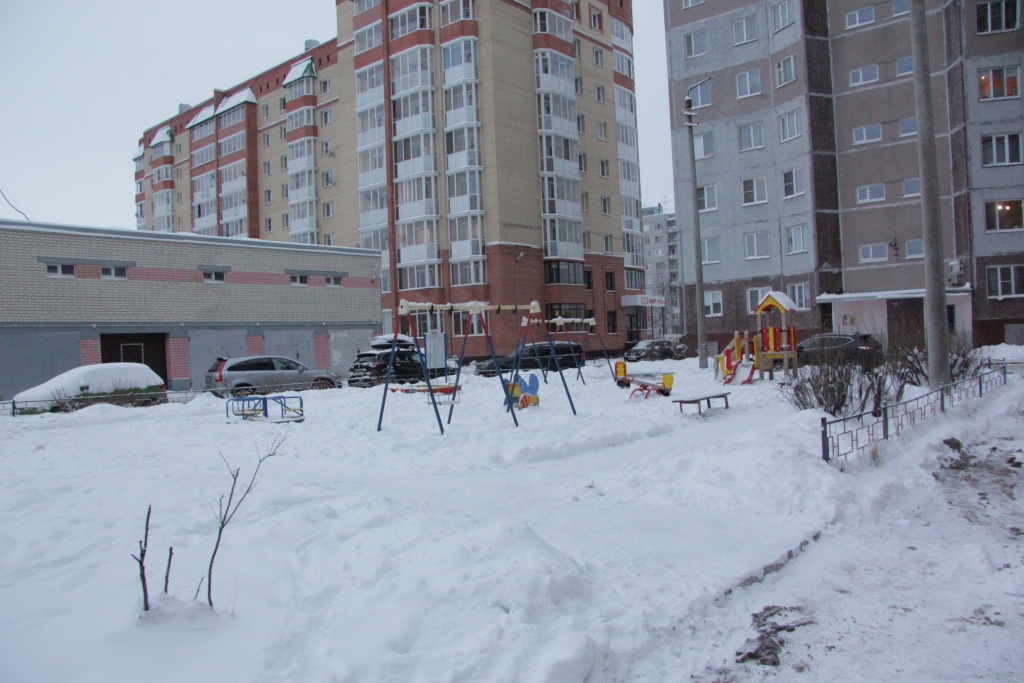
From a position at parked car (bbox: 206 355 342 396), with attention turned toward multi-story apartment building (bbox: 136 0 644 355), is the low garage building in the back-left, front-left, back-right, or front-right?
front-left

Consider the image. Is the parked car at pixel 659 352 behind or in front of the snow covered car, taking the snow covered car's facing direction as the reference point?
behind

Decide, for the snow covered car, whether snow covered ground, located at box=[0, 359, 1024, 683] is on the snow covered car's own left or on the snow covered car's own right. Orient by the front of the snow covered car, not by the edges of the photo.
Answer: on the snow covered car's own left

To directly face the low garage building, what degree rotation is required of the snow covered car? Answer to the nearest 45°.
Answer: approximately 90° to its right

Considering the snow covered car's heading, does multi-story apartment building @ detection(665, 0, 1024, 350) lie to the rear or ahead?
to the rear

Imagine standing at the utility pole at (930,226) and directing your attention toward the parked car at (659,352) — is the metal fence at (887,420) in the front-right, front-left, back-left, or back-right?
back-left

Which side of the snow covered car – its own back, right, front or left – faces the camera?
left

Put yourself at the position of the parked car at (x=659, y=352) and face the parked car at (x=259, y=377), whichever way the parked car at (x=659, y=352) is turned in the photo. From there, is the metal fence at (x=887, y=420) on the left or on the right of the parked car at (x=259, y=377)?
left

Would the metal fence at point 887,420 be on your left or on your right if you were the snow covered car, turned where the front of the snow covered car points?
on your left
